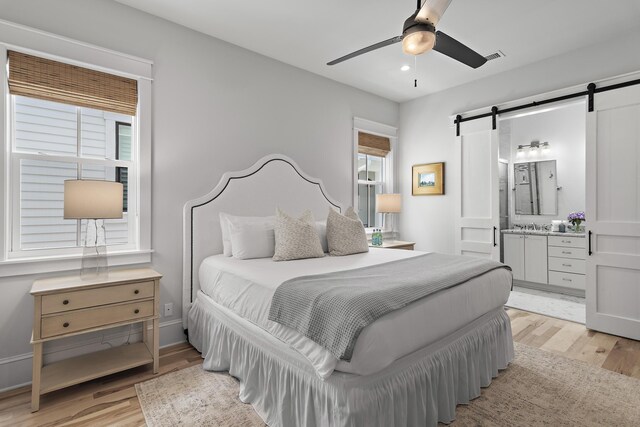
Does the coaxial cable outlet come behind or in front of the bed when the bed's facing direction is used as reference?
behind

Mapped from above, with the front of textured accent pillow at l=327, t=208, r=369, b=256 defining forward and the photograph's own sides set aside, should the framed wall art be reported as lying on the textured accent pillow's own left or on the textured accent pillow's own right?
on the textured accent pillow's own left

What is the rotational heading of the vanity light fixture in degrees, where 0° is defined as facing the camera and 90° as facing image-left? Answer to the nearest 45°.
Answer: approximately 45°

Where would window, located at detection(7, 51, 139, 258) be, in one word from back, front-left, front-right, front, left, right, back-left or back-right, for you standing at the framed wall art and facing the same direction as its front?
front

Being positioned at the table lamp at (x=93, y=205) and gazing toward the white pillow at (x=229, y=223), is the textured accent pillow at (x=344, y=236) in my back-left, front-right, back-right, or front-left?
front-right

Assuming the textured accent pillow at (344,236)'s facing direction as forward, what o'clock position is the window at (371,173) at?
The window is roughly at 8 o'clock from the textured accent pillow.

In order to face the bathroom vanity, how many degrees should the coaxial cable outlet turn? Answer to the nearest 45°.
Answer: approximately 45° to its left

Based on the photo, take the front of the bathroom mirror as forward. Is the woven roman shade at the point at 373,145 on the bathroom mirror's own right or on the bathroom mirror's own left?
on the bathroom mirror's own right

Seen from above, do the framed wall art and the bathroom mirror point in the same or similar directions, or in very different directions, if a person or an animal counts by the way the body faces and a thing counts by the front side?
same or similar directions

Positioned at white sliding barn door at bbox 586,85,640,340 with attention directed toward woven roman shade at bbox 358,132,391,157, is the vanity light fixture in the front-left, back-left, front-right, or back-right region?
front-right

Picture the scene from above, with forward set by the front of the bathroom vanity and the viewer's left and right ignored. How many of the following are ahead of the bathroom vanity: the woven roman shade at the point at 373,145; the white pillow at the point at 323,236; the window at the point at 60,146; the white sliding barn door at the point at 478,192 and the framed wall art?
5

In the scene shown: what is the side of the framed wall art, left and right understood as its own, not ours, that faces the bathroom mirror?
back

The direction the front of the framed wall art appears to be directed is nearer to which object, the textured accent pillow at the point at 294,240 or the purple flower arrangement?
the textured accent pillow

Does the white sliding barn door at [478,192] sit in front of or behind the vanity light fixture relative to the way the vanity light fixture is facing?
in front

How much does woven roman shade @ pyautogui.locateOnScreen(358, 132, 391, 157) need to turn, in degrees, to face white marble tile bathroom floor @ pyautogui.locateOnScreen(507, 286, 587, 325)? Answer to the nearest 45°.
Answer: approximately 45° to its left

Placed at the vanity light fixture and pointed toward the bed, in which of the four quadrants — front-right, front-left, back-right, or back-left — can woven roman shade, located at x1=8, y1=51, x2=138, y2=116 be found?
front-right

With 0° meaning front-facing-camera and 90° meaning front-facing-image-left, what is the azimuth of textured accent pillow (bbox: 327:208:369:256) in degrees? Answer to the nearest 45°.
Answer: approximately 315°

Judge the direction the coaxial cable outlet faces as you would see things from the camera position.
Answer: facing the viewer and to the right of the viewer
